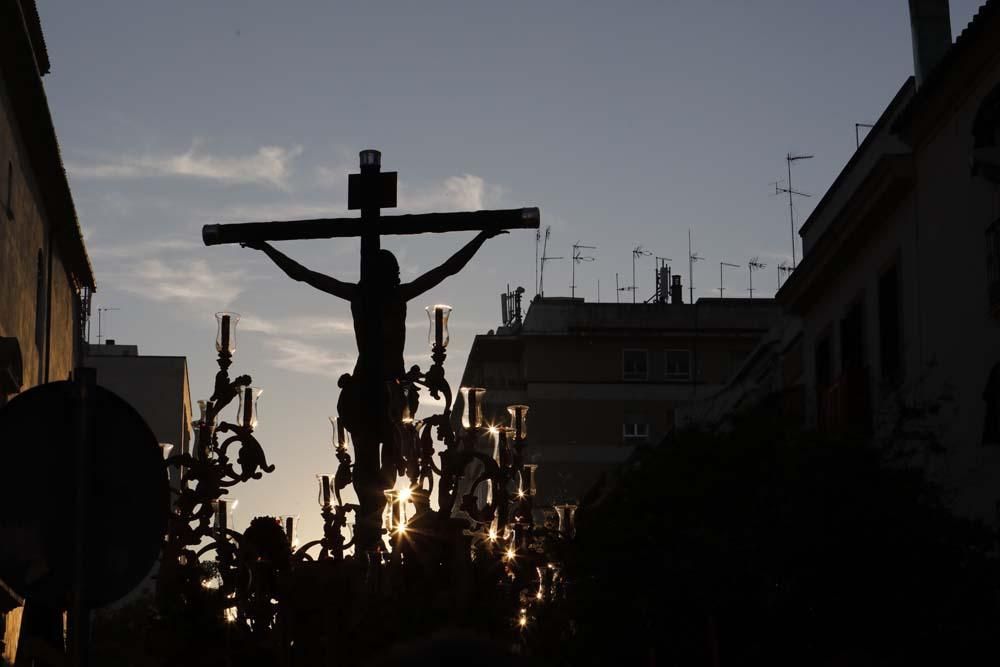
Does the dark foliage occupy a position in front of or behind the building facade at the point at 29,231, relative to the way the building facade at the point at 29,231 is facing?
in front

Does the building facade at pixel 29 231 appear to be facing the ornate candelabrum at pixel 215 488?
no

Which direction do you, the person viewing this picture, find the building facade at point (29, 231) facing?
facing to the right of the viewer
